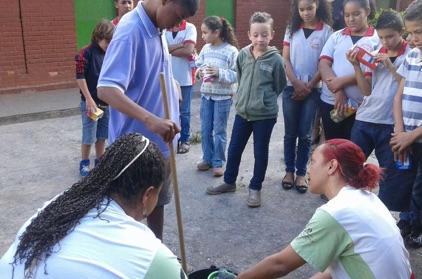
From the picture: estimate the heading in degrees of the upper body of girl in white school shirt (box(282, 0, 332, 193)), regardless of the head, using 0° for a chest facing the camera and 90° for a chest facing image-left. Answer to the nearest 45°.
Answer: approximately 0°

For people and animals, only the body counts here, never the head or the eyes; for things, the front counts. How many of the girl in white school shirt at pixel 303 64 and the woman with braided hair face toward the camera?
1

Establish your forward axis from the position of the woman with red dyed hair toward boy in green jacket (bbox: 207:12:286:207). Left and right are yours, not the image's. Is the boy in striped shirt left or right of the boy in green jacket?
right

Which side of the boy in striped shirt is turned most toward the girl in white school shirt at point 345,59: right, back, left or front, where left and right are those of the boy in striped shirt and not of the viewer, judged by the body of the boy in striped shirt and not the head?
right

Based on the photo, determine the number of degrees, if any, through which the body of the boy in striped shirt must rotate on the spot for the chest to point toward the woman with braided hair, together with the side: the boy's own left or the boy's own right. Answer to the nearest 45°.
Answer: approximately 45° to the boy's own left

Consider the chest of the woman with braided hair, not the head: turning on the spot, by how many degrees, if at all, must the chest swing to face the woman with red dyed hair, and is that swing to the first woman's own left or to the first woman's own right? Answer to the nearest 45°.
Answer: approximately 45° to the first woman's own right

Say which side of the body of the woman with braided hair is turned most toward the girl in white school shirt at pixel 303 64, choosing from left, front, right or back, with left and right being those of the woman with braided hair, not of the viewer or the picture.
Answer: front

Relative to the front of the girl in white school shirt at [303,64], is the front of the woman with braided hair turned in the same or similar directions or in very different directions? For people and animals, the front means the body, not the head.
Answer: very different directions

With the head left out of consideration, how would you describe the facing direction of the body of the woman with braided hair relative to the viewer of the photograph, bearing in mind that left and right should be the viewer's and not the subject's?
facing away from the viewer and to the right of the viewer

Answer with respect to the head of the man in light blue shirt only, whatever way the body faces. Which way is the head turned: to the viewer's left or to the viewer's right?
to the viewer's right
